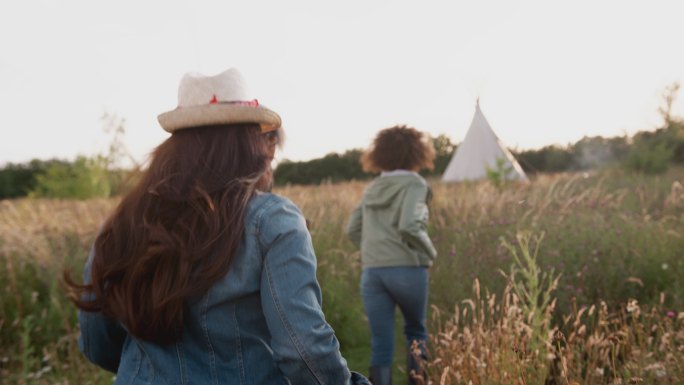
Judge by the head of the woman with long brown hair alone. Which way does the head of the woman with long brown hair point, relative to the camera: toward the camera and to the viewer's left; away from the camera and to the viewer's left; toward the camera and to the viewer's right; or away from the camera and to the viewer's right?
away from the camera and to the viewer's right

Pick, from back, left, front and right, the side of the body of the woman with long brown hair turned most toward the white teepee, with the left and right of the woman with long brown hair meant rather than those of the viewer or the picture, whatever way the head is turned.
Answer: front

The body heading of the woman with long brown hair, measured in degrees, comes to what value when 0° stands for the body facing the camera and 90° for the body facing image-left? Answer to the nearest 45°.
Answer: approximately 225°
